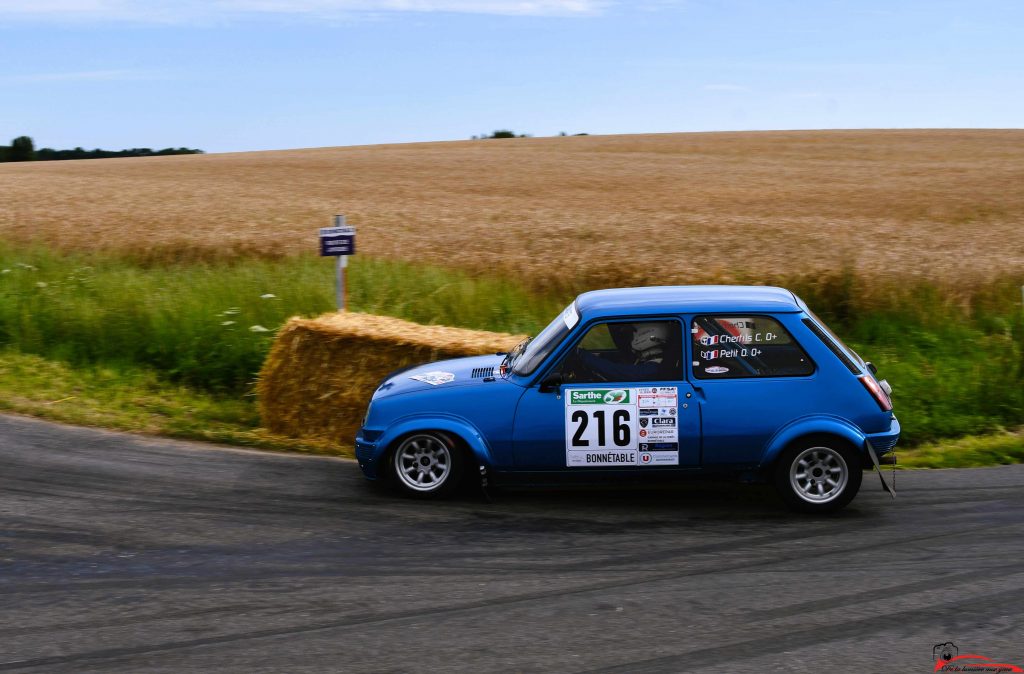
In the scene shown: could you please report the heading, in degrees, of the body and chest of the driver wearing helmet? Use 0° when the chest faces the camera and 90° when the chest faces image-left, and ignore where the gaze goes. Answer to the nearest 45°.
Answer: approximately 90°

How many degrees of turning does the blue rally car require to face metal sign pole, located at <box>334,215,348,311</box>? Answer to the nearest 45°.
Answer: approximately 45° to its right

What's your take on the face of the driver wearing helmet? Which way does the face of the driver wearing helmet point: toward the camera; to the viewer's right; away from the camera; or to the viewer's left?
to the viewer's left

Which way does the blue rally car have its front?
to the viewer's left

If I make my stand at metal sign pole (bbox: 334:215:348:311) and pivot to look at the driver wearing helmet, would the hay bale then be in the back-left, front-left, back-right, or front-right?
front-right

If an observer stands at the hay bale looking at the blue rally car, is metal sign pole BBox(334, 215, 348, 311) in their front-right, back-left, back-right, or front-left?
back-left

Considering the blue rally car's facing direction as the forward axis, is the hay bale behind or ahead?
ahead

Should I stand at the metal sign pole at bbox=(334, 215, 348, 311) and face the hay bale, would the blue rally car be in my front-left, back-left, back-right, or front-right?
front-left

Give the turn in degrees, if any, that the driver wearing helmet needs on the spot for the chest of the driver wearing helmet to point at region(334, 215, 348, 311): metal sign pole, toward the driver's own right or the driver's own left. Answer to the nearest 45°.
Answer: approximately 45° to the driver's own right

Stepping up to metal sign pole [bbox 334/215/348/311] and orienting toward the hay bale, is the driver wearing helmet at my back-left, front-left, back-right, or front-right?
front-left
